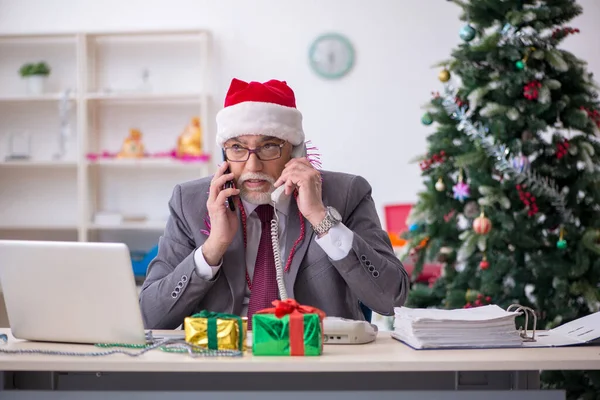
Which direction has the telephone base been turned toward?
away from the camera

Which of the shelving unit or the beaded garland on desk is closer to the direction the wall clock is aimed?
the beaded garland on desk

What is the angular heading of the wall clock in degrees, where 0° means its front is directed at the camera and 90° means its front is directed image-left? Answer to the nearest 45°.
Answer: approximately 0°

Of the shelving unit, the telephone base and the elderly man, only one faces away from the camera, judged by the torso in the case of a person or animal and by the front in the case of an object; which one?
the telephone base

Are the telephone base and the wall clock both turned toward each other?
yes

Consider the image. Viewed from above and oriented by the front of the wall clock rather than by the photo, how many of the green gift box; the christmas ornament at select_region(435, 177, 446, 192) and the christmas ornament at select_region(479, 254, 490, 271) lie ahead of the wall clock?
3

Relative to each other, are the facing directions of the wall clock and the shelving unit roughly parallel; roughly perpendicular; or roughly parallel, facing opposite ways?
roughly parallel

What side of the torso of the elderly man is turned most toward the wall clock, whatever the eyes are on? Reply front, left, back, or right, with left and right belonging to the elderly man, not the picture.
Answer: back

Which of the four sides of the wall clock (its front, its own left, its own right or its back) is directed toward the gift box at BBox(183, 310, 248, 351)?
front

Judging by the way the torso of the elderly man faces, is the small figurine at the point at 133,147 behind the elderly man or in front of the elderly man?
behind

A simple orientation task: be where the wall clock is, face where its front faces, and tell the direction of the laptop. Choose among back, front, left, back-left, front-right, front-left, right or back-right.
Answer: front

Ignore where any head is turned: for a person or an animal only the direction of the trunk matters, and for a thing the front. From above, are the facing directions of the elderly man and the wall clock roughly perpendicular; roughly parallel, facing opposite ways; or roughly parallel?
roughly parallel

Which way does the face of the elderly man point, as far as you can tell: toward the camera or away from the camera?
toward the camera

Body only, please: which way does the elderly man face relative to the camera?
toward the camera

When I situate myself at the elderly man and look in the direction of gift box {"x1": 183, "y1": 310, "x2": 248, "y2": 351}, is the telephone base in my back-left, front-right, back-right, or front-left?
front-left

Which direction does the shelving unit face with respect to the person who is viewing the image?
facing the viewer

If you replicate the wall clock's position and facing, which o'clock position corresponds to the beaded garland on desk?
The beaded garland on desk is roughly at 12 o'clock from the wall clock.

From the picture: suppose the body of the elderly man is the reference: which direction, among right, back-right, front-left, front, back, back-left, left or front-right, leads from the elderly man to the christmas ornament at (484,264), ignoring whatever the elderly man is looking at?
back-left
